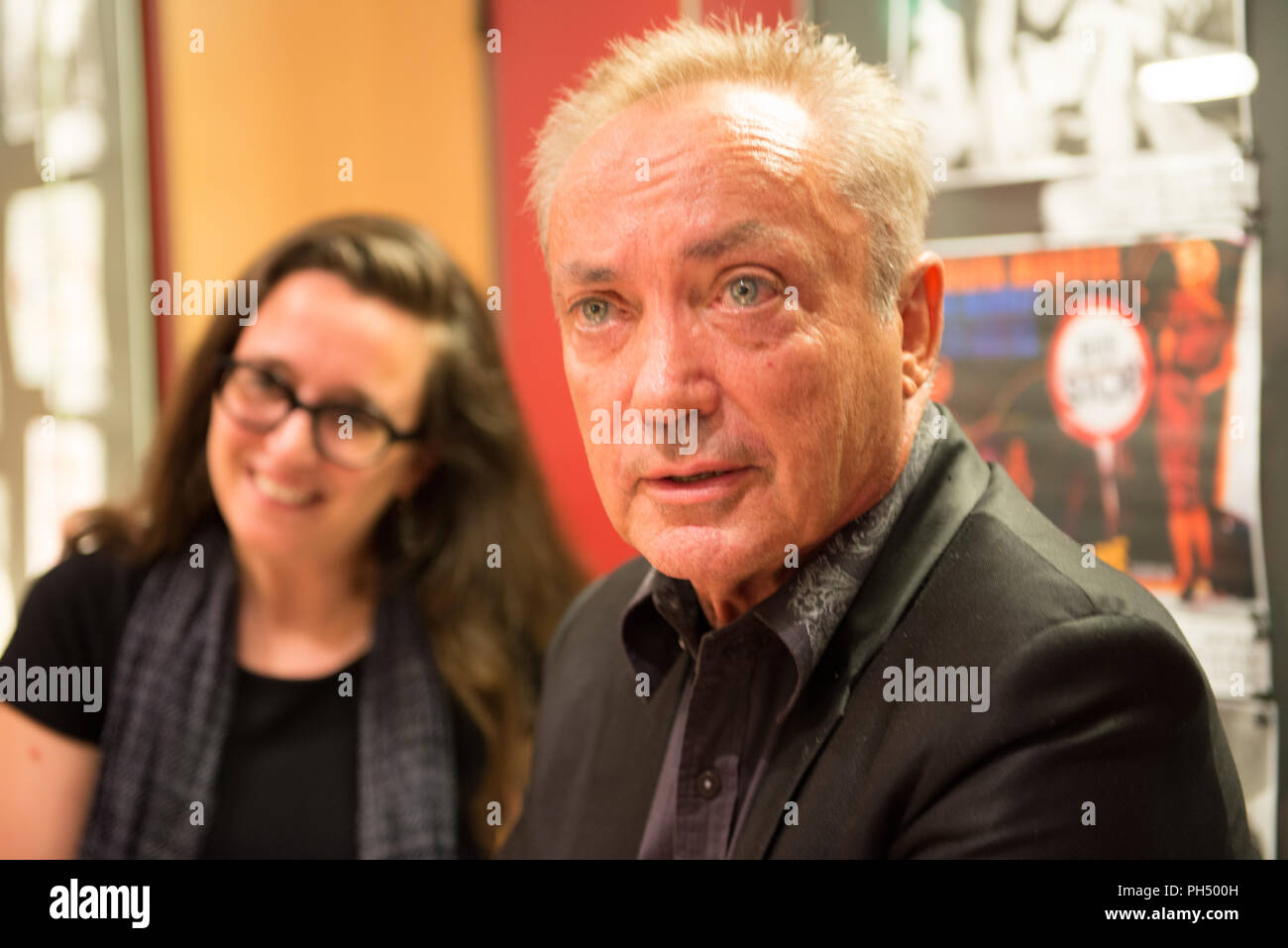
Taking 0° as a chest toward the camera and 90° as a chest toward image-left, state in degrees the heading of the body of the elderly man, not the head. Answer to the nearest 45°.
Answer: approximately 45°

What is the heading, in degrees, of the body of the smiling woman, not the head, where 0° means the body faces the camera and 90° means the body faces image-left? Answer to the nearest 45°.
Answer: approximately 0°

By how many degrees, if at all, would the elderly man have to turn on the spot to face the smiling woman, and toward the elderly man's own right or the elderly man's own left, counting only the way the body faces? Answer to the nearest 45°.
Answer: approximately 90° to the elderly man's own right
